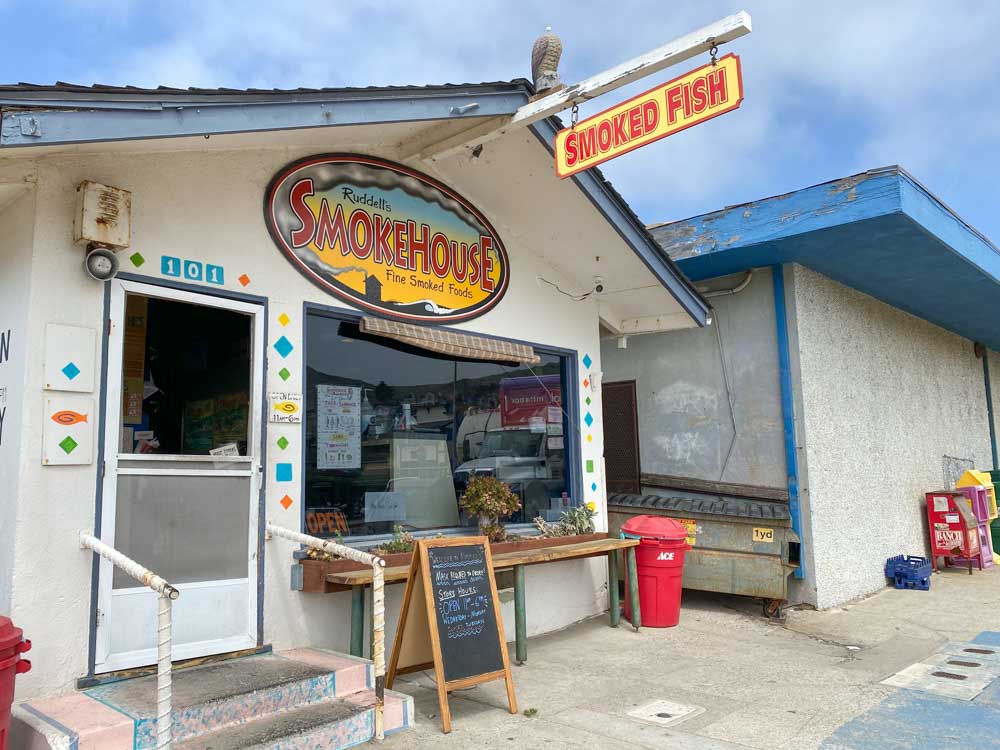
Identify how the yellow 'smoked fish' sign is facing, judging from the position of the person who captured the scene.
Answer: facing the viewer and to the left of the viewer

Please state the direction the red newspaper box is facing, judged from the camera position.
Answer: facing the viewer and to the right of the viewer

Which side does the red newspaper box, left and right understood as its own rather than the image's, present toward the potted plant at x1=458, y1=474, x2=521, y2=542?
right

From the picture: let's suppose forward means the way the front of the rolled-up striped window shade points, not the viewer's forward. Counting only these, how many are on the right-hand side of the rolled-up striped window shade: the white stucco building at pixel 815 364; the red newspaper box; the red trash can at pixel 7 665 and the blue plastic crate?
1

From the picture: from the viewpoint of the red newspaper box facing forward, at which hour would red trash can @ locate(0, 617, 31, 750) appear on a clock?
The red trash can is roughly at 2 o'clock from the red newspaper box.

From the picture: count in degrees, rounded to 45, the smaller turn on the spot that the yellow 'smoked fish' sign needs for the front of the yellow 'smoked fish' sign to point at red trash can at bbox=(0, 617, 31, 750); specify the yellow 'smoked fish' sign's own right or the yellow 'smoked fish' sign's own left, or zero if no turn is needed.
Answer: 0° — it already faces it

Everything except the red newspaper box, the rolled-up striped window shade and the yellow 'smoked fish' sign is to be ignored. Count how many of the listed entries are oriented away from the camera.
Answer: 0

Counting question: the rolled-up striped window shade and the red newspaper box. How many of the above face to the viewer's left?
0

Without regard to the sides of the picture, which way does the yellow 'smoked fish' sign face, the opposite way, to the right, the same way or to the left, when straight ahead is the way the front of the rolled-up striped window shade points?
to the right
